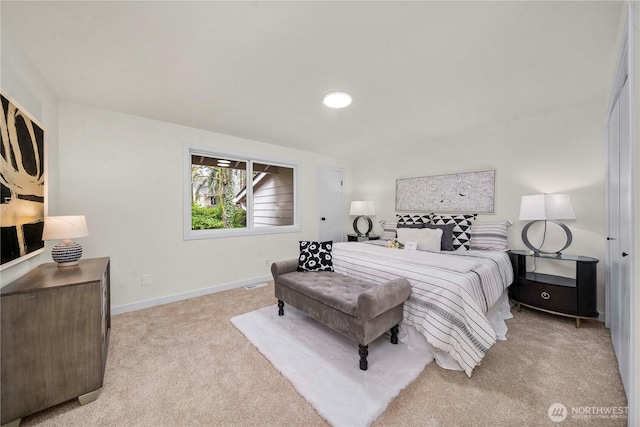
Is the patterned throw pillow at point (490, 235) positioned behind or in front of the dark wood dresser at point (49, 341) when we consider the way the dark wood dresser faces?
in front

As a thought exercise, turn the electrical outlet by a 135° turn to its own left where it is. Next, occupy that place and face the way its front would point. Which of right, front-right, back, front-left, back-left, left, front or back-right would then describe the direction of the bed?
right

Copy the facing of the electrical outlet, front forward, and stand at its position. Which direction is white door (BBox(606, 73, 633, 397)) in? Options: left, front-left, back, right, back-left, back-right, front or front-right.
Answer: front-left

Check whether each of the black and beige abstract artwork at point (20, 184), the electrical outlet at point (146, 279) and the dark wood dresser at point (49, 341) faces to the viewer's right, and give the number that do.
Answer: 2

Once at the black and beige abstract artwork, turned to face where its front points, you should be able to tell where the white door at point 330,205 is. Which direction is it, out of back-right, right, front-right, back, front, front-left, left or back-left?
front

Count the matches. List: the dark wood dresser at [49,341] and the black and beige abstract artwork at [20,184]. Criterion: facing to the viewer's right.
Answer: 2

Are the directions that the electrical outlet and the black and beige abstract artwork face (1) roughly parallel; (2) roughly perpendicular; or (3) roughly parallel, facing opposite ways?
roughly perpendicular

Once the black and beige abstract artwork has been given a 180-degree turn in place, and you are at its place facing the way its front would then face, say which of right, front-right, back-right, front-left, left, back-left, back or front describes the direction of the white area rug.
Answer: back-left

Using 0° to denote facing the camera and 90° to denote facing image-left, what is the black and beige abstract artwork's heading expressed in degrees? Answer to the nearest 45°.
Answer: approximately 270°

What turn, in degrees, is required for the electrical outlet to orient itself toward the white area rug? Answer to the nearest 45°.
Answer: approximately 45° to its left

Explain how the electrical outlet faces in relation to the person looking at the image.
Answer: facing the viewer

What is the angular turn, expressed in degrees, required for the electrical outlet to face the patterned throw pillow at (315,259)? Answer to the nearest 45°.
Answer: approximately 45° to its left

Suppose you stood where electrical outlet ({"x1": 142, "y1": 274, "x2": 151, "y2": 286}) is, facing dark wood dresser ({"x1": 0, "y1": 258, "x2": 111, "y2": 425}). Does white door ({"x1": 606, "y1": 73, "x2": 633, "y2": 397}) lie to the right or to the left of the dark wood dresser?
left

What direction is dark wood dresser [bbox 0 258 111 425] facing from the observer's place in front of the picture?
facing to the right of the viewer

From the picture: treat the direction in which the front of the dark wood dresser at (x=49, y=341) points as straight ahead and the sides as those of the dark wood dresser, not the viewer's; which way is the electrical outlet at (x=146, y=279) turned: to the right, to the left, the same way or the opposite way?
to the right
